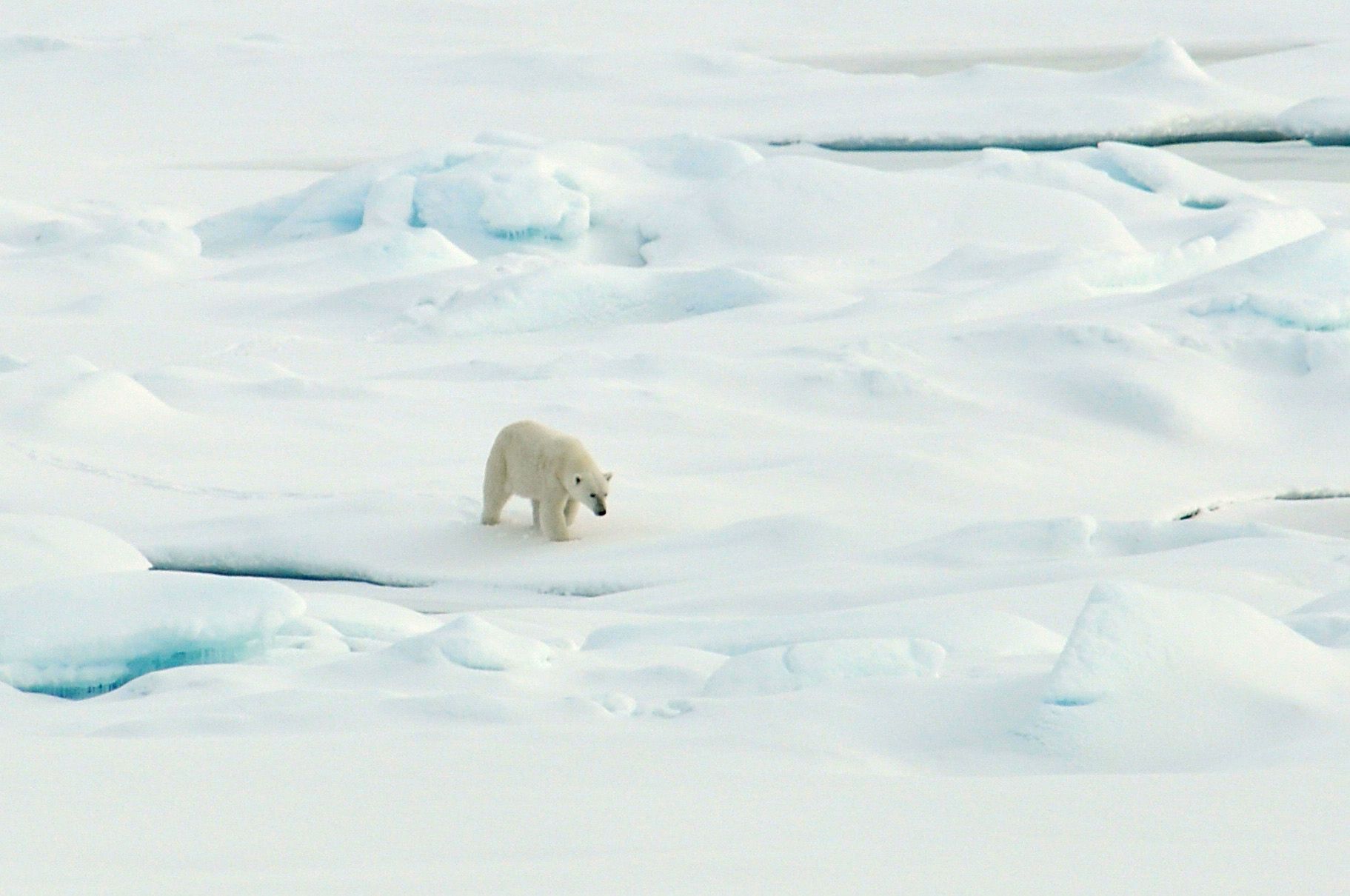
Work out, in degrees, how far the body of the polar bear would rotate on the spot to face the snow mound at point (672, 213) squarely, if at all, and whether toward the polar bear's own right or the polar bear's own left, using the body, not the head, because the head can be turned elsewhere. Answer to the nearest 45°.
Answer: approximately 135° to the polar bear's own left

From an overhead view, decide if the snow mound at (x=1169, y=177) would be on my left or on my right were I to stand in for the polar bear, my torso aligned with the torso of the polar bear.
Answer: on my left

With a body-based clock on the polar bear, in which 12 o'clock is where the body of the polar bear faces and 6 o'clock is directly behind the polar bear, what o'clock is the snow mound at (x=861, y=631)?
The snow mound is roughly at 1 o'clock from the polar bear.

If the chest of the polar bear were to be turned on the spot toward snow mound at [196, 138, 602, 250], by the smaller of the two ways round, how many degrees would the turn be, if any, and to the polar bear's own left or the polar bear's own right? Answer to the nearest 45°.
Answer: approximately 135° to the polar bear's own left

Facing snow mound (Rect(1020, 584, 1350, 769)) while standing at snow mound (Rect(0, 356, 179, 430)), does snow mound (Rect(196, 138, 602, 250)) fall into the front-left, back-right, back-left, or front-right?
back-left

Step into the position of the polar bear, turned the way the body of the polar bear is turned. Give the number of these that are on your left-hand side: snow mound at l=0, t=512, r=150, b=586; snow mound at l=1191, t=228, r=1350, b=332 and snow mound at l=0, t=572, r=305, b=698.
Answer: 1

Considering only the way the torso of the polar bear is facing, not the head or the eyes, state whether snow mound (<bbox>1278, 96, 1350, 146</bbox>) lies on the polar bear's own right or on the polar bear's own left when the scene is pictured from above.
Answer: on the polar bear's own left

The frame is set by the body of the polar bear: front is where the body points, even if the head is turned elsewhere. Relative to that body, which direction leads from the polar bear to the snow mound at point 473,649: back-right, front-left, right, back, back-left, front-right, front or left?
front-right

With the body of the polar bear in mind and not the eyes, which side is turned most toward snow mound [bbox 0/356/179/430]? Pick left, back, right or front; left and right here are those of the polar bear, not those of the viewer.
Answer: back

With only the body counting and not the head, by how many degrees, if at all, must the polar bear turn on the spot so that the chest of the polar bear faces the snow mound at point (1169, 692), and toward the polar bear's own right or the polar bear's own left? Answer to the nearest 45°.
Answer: approximately 45° to the polar bear's own right

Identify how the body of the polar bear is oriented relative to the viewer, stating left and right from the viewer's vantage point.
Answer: facing the viewer and to the right of the viewer

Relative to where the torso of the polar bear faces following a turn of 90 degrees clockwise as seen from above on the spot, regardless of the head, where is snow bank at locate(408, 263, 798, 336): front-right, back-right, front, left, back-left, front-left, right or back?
back-right

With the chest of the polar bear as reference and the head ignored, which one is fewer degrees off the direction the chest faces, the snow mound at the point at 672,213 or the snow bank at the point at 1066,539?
the snow bank

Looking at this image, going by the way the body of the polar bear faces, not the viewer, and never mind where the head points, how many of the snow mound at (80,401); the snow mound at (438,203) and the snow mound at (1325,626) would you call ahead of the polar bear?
1
